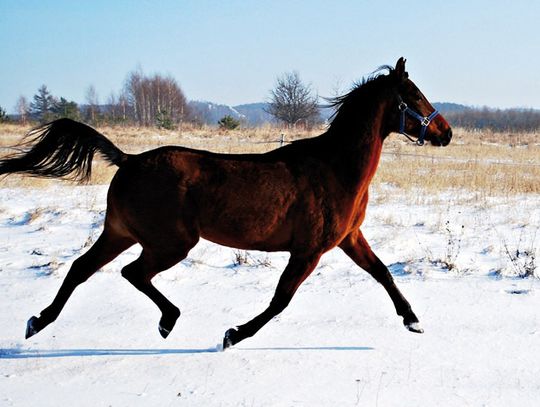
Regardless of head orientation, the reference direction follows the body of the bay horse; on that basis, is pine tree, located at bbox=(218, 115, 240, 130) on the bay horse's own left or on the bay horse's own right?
on the bay horse's own left

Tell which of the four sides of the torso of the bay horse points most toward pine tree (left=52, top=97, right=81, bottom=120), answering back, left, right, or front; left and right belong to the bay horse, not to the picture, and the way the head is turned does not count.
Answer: left

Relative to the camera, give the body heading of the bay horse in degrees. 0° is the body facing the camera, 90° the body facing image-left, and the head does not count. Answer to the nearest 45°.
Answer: approximately 270°

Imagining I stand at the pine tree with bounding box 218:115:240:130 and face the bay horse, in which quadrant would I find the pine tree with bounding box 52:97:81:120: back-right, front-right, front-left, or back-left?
back-right
